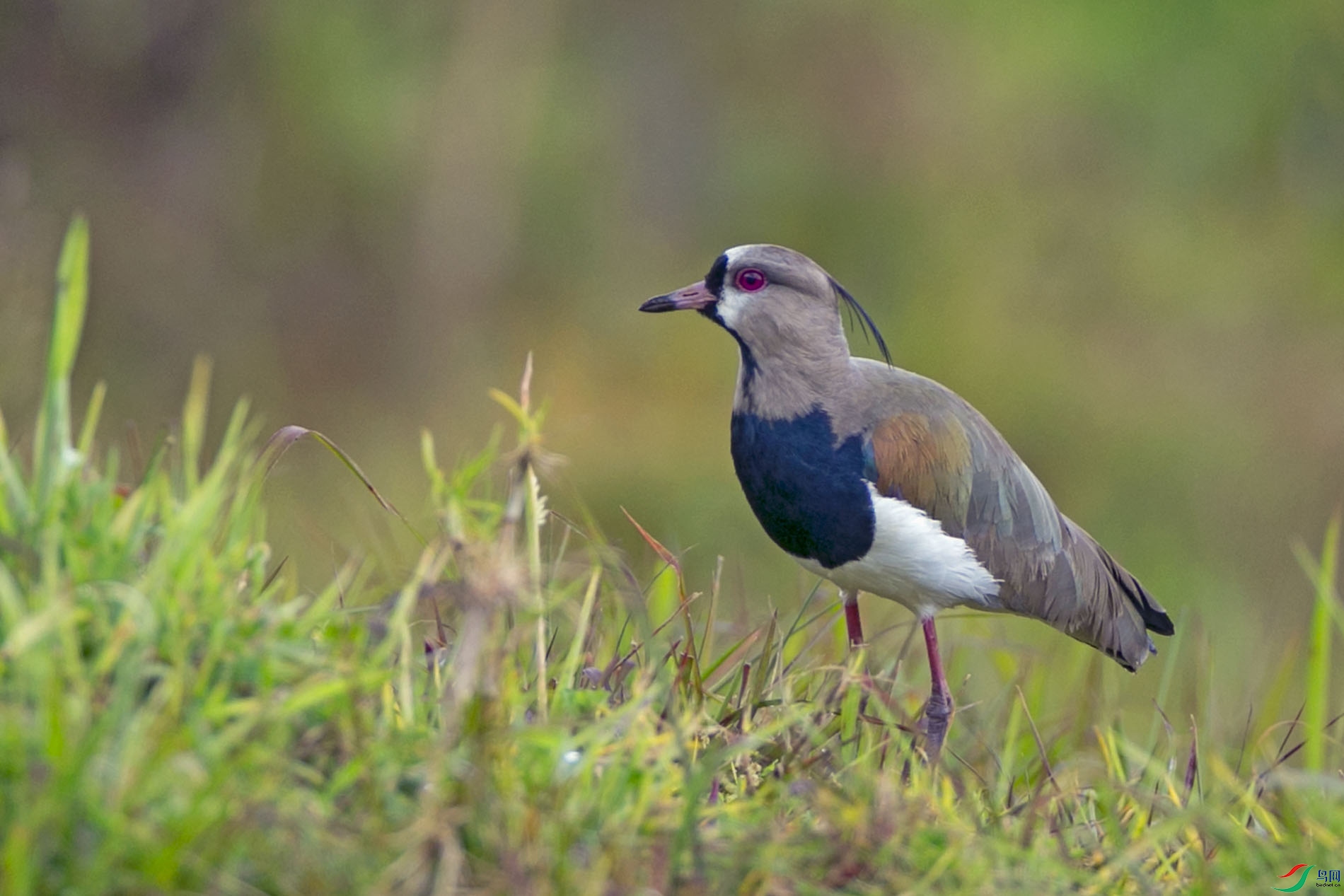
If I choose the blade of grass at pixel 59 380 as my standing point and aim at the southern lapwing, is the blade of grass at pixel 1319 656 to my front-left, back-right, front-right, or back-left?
front-right

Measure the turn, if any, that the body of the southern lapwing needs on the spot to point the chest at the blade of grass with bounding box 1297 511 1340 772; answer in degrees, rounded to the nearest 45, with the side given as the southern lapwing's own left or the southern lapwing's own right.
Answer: approximately 135° to the southern lapwing's own left

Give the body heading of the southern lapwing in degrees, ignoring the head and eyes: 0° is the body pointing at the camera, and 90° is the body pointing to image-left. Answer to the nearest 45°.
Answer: approximately 90°
